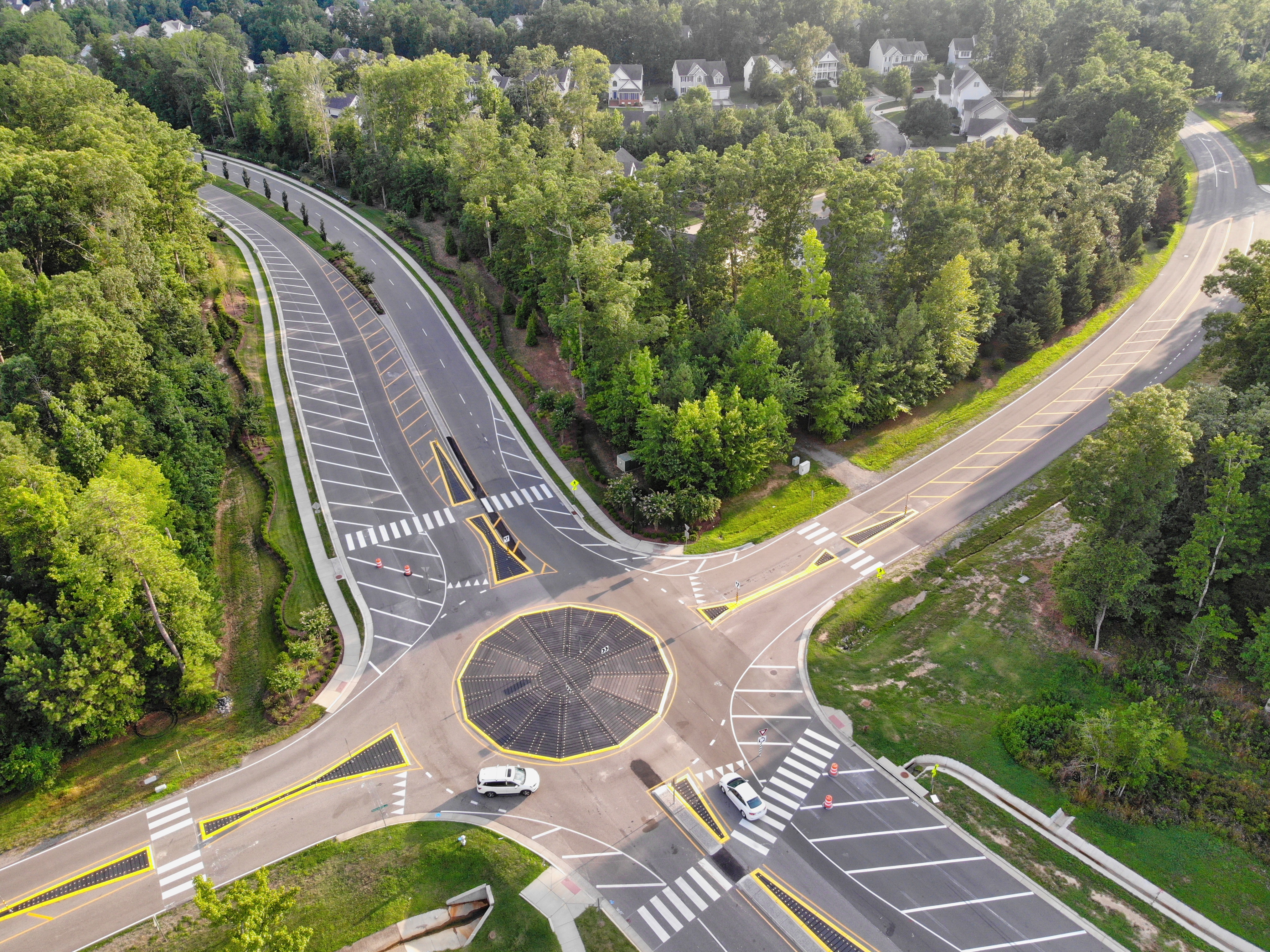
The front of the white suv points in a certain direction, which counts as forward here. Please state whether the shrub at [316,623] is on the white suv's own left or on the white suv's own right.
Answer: on the white suv's own left

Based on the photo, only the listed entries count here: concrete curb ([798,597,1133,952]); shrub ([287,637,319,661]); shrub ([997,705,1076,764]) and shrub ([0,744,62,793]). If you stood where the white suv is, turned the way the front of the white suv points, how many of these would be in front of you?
2

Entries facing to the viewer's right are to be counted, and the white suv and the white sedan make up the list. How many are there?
1

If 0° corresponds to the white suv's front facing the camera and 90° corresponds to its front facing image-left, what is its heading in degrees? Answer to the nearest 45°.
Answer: approximately 270°

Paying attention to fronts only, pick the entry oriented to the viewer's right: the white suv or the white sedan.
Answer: the white suv

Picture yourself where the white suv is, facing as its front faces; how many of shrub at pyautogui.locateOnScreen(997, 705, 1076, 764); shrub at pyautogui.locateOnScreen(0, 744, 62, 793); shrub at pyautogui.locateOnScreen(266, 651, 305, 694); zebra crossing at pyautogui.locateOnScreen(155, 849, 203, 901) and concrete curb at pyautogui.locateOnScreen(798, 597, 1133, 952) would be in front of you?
2

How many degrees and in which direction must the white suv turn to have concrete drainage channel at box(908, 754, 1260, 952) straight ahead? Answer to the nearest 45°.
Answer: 0° — it already faces it

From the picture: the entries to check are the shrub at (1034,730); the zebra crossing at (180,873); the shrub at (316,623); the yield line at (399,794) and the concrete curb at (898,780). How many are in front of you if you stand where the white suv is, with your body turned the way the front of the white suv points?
2

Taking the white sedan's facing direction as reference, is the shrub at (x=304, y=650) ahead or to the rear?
ahead

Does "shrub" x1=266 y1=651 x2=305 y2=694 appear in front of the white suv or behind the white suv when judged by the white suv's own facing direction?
behind

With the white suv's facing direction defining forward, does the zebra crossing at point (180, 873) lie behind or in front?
behind

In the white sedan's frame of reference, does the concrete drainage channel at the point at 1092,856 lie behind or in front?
behind

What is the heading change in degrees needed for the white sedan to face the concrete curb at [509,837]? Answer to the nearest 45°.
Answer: approximately 45° to its left

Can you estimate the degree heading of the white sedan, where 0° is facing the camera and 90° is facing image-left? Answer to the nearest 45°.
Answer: approximately 135°

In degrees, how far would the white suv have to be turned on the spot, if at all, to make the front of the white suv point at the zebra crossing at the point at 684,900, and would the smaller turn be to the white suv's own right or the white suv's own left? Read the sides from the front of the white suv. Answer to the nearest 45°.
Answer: approximately 45° to the white suv's own right

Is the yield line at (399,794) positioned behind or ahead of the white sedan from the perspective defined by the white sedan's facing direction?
ahead
